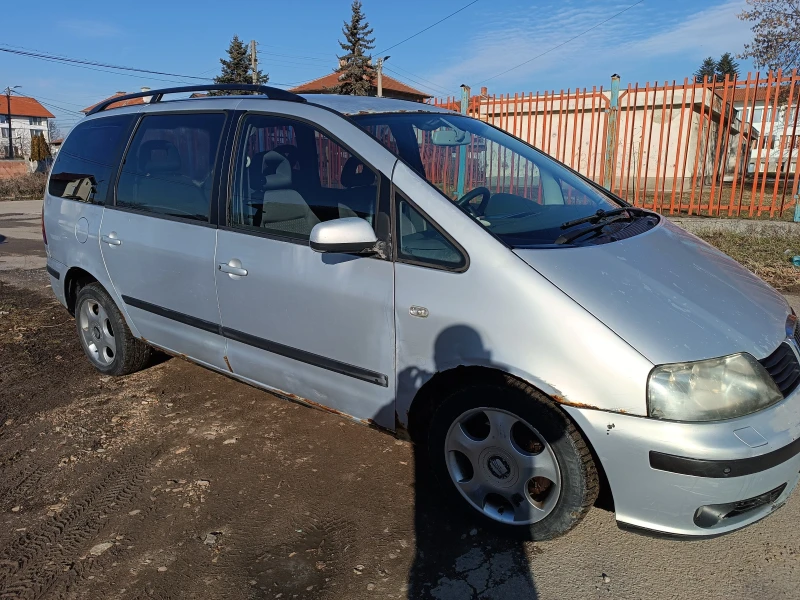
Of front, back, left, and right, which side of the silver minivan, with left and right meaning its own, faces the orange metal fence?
left

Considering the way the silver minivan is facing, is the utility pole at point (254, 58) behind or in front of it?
behind

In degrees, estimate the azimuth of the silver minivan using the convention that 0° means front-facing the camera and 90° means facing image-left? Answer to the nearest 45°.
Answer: approximately 315°

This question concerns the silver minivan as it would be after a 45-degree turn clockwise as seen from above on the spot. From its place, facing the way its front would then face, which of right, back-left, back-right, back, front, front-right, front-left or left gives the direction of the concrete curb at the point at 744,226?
back-left

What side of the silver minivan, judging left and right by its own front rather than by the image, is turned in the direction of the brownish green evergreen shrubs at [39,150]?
back

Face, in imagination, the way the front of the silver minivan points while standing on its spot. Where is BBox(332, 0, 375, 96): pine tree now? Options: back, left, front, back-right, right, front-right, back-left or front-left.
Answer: back-left
